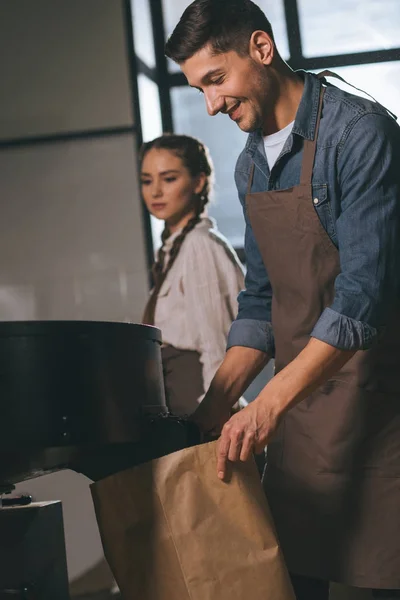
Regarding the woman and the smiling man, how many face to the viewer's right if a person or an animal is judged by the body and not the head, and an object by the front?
0

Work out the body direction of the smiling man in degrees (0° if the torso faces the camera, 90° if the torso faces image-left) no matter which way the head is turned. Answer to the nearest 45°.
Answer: approximately 45°

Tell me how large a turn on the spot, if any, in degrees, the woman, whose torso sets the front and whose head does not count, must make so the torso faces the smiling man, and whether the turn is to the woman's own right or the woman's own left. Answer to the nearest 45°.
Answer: approximately 45° to the woman's own left
